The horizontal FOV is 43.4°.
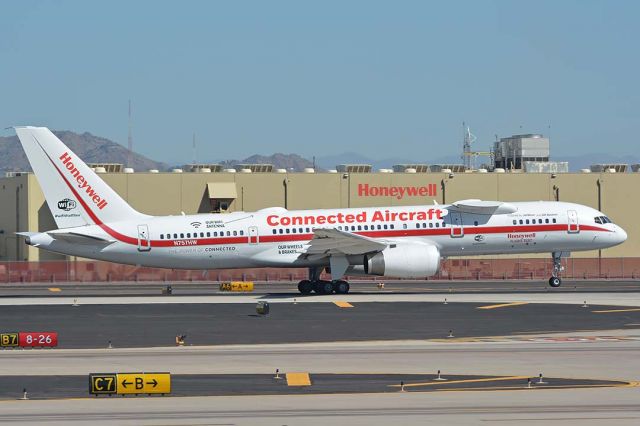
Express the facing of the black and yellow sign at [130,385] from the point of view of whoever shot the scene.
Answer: facing the viewer
